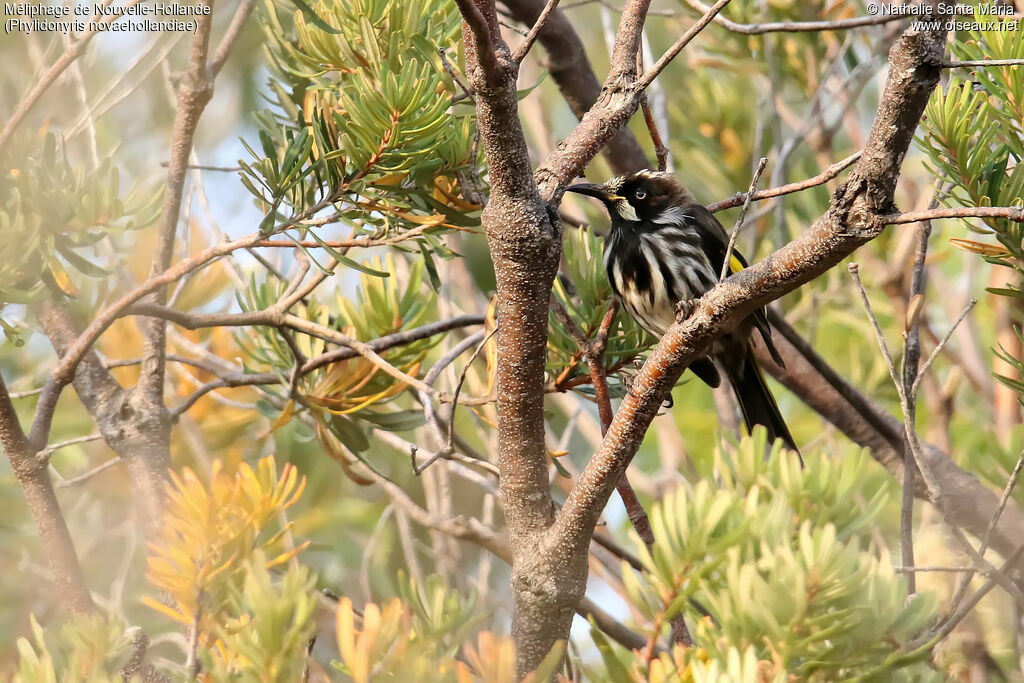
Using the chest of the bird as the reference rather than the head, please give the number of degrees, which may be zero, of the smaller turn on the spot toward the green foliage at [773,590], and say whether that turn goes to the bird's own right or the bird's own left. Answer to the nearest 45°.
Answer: approximately 45° to the bird's own left

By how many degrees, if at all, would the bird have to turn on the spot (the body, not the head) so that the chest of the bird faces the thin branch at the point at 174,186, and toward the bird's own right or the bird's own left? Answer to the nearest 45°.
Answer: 0° — it already faces it

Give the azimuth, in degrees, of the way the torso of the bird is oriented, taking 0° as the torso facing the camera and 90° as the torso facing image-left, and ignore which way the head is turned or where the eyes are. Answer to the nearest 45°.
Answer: approximately 45°
